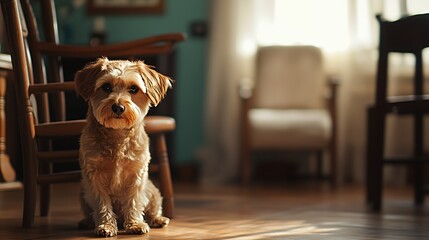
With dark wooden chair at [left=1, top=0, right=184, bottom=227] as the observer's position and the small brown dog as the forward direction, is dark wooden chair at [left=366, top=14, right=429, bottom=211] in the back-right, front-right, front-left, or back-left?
front-left

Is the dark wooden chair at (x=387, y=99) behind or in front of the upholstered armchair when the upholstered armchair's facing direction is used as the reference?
in front

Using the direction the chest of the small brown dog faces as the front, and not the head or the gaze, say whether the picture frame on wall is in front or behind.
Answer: behind

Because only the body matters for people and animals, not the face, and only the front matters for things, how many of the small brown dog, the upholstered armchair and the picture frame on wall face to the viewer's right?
0

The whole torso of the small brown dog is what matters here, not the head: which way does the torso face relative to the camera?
toward the camera

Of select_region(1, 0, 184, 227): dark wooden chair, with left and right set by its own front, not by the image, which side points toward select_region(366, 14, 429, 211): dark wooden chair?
front

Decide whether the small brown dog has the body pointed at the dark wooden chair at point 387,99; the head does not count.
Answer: no

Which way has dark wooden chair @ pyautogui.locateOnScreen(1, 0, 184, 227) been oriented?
to the viewer's right

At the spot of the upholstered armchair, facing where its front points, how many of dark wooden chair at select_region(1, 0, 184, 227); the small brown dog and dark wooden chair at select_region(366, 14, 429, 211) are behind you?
0

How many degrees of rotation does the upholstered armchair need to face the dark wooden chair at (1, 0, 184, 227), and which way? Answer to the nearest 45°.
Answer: approximately 45° to its right

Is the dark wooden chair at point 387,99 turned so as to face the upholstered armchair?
no

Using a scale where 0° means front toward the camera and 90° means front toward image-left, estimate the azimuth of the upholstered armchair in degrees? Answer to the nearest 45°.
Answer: approximately 0°

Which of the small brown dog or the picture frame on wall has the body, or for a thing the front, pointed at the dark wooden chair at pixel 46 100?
the picture frame on wall

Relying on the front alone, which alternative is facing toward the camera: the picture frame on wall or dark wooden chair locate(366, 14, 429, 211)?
the picture frame on wall

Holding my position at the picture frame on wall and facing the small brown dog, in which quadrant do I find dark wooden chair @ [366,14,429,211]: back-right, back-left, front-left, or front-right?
front-left

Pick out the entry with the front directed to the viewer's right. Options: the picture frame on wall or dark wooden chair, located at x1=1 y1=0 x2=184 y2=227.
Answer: the dark wooden chair

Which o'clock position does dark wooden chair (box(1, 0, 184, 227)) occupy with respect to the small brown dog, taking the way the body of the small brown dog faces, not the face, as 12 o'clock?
The dark wooden chair is roughly at 5 o'clock from the small brown dog.

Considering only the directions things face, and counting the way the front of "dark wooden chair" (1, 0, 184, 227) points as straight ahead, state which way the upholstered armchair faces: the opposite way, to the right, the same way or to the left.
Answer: to the right

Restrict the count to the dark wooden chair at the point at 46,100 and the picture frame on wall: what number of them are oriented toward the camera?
1
